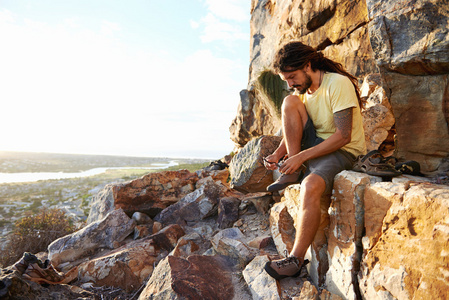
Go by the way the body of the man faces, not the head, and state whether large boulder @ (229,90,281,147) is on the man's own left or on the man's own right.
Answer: on the man's own right

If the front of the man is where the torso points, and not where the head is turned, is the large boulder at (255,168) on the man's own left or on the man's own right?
on the man's own right

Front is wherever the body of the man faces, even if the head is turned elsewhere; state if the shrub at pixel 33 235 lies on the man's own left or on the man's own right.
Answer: on the man's own right

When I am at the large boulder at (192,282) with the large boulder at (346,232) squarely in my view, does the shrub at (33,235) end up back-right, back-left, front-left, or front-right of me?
back-left

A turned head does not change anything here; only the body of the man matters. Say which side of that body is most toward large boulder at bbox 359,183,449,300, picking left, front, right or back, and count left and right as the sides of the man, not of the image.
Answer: left

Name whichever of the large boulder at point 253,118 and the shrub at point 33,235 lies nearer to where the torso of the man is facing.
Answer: the shrub

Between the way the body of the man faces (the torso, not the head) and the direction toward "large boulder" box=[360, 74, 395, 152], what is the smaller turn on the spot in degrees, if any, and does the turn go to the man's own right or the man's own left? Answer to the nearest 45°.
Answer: approximately 180°

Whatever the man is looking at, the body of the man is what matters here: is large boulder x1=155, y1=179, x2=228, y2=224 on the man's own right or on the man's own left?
on the man's own right

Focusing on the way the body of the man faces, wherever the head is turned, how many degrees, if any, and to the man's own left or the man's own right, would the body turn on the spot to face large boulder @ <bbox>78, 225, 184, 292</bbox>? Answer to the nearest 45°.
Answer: approximately 45° to the man's own right

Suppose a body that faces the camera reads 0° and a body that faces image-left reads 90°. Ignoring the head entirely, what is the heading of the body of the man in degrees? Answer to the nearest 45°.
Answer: approximately 45°
